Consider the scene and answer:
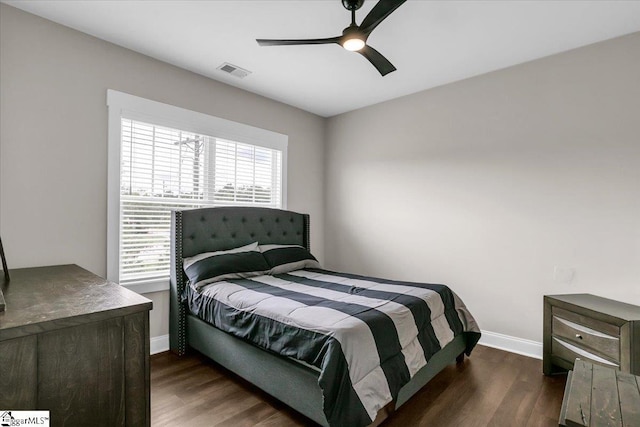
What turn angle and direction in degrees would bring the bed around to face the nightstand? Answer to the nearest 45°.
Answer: approximately 45° to its left

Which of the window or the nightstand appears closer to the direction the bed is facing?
the nightstand

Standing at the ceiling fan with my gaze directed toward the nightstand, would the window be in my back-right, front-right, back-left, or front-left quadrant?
back-left

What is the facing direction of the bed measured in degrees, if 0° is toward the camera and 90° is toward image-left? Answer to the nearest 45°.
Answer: approximately 315°

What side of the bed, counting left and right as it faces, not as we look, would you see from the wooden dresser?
right

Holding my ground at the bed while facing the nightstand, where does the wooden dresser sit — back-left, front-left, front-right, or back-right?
back-right
